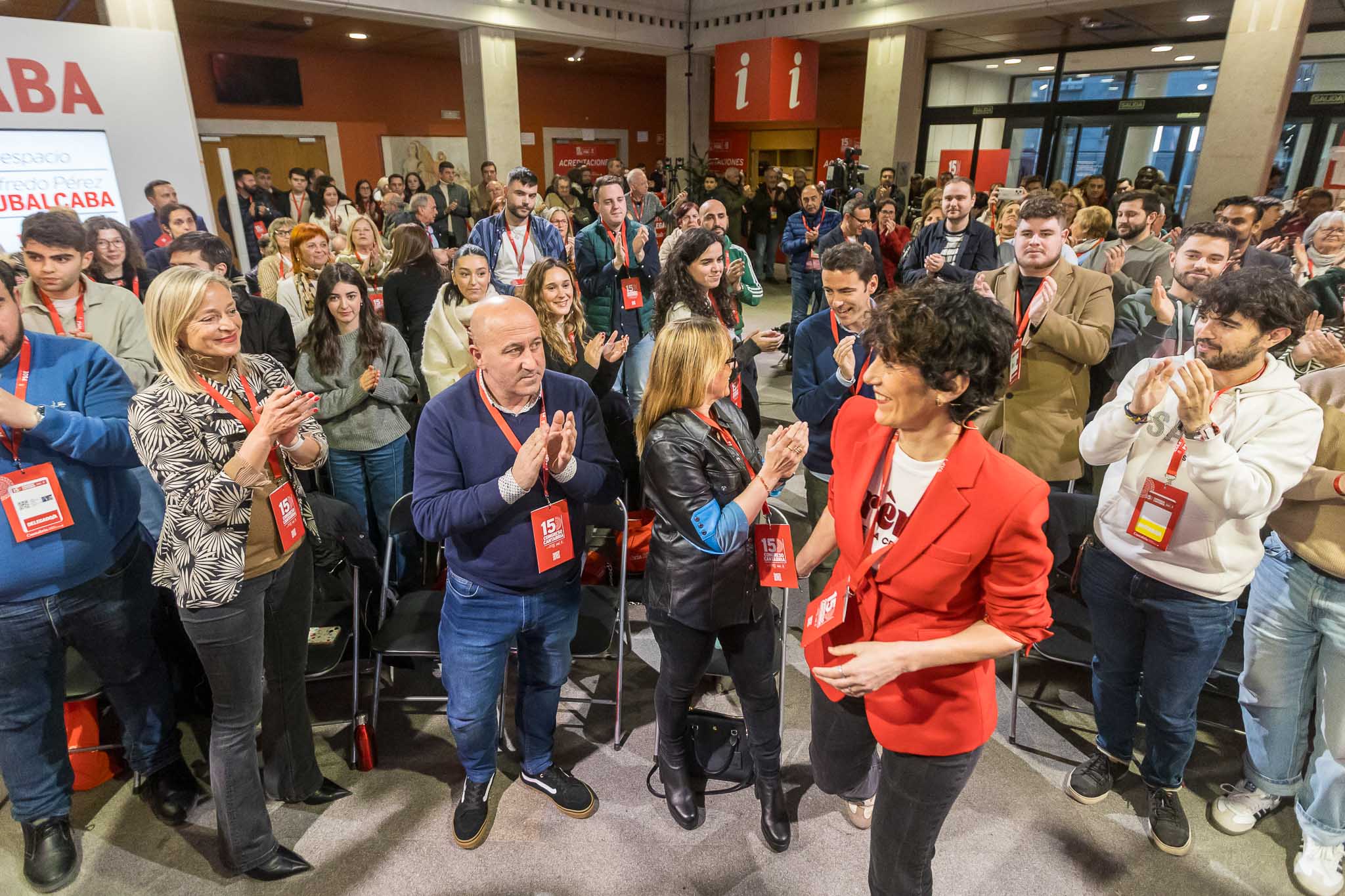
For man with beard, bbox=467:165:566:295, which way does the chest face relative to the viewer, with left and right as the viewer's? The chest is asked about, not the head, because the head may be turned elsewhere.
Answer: facing the viewer

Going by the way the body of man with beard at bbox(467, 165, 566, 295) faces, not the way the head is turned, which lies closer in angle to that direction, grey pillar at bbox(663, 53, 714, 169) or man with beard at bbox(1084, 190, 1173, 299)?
the man with beard

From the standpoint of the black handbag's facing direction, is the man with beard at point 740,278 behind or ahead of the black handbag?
behind

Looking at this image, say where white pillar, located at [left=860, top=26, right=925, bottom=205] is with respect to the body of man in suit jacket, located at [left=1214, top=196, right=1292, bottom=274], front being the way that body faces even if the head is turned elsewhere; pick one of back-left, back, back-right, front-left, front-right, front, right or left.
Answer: right

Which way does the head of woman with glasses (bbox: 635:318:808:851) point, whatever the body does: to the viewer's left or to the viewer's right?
to the viewer's right

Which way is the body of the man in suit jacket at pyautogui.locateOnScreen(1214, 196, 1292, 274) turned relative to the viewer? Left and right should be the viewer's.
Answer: facing the viewer and to the left of the viewer

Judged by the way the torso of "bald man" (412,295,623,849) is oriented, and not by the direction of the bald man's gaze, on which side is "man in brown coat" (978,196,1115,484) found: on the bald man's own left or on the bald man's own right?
on the bald man's own left

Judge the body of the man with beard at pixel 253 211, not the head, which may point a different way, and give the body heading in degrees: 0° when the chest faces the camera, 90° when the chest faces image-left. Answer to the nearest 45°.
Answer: approximately 315°

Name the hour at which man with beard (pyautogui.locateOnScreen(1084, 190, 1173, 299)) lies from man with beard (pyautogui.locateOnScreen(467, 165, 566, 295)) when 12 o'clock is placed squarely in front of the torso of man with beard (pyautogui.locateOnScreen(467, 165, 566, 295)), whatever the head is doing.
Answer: man with beard (pyautogui.locateOnScreen(1084, 190, 1173, 299)) is roughly at 10 o'clock from man with beard (pyautogui.locateOnScreen(467, 165, 566, 295)).

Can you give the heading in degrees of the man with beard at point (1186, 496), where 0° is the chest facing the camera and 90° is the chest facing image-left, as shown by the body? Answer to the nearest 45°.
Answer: approximately 45°

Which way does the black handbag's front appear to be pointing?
toward the camera

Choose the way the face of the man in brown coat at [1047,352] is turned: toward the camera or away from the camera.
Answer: toward the camera

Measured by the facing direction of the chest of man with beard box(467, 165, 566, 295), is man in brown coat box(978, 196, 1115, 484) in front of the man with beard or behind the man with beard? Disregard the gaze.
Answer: in front

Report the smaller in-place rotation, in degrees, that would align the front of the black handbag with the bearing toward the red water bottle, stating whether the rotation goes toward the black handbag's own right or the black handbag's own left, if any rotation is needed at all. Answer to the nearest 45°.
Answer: approximately 90° to the black handbag's own right
